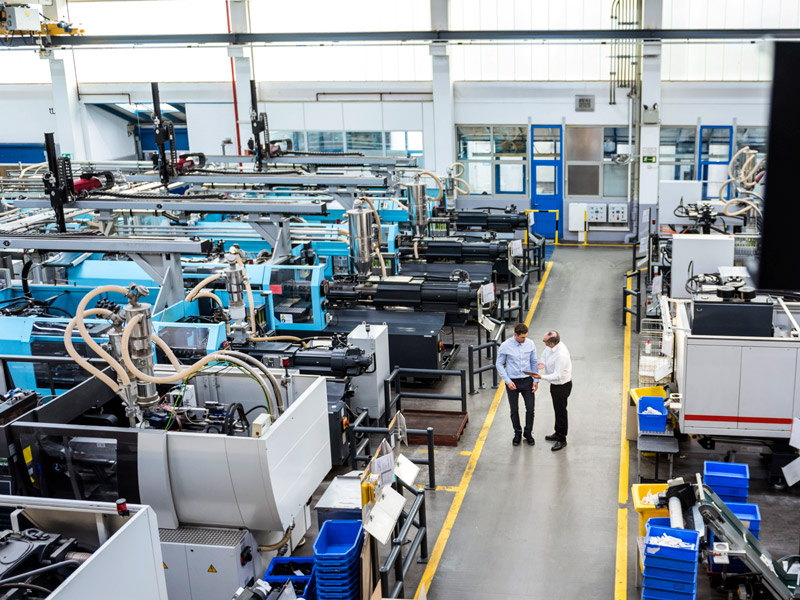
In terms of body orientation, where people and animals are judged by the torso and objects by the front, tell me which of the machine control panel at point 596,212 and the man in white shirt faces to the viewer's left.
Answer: the man in white shirt

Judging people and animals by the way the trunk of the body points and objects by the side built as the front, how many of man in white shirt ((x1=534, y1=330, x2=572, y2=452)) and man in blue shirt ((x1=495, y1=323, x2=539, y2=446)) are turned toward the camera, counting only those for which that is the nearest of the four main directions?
1

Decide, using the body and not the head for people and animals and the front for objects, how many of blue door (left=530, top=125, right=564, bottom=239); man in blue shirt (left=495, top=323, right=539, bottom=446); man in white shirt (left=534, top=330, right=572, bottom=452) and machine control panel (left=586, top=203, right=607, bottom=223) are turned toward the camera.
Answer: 3

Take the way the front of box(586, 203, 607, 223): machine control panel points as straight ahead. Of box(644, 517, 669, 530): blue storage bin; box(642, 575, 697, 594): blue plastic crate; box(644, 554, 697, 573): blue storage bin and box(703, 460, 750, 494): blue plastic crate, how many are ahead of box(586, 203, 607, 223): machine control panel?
4

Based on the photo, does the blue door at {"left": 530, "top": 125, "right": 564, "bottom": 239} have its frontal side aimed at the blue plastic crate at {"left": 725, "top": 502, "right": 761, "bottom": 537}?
yes

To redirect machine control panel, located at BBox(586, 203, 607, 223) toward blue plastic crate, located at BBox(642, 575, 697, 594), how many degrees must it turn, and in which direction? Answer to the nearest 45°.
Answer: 0° — it already faces it

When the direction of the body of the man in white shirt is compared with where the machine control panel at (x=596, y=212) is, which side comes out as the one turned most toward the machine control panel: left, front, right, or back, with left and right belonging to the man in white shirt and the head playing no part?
right

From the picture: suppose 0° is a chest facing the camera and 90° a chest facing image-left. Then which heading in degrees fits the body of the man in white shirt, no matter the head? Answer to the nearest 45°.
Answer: approximately 90°

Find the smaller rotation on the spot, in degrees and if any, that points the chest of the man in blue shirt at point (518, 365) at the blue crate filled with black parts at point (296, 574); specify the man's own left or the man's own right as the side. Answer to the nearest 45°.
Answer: approximately 45° to the man's own right

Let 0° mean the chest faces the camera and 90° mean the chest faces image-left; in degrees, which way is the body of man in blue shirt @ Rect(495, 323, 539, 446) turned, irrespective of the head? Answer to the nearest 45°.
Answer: approximately 0°

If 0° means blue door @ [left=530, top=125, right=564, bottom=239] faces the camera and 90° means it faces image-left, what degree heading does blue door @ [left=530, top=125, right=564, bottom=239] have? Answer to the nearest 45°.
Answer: approximately 0°
